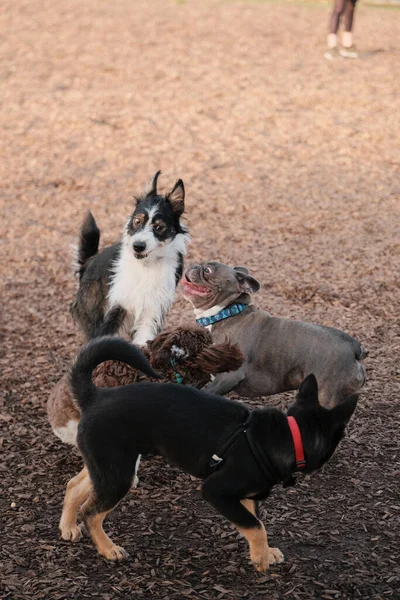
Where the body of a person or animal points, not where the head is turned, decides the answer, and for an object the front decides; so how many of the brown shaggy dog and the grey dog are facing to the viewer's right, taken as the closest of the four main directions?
1

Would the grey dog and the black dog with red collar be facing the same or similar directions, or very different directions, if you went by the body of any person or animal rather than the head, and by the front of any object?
very different directions

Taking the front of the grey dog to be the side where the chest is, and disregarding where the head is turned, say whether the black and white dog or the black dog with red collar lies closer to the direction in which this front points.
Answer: the black and white dog

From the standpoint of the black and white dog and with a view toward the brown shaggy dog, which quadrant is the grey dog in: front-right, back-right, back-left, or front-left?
front-left

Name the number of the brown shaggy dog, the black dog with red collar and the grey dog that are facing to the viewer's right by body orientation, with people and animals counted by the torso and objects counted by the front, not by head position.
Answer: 2

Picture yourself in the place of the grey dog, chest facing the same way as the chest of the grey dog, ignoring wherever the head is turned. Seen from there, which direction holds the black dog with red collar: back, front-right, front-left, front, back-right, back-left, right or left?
left

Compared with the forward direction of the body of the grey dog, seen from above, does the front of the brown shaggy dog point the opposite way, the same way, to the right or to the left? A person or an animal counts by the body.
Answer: the opposite way

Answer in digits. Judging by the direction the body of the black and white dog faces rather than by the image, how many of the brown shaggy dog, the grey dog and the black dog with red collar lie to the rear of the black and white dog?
0

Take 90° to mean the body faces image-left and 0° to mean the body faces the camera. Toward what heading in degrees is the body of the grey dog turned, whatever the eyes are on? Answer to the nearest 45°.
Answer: approximately 90°

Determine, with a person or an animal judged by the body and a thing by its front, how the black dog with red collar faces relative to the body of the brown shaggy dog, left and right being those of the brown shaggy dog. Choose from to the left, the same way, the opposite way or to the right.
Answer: the same way

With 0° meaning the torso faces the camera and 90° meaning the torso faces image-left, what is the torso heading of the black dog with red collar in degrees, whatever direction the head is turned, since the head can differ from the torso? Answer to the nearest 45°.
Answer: approximately 270°

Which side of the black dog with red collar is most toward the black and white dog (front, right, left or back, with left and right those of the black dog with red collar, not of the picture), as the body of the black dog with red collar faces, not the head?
left

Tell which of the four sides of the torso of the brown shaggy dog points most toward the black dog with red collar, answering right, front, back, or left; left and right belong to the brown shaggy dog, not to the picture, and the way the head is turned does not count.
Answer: right

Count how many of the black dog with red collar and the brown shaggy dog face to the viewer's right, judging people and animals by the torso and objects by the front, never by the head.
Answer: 2

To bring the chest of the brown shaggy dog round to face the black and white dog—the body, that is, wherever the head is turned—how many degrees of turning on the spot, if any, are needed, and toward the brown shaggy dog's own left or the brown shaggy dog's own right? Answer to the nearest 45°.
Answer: approximately 90° to the brown shaggy dog's own left

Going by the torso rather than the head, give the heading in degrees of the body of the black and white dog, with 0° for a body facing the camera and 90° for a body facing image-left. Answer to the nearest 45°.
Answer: approximately 315°

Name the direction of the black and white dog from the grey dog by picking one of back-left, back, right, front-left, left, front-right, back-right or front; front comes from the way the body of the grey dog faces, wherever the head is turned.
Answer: front-right

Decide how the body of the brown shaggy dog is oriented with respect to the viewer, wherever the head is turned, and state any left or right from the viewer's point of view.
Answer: facing to the right of the viewer
